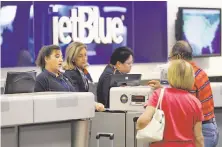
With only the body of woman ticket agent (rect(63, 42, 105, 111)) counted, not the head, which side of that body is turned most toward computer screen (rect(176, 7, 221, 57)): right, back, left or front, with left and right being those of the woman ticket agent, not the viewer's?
left

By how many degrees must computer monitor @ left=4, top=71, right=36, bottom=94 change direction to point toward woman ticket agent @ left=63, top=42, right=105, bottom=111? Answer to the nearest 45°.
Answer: approximately 90° to its right

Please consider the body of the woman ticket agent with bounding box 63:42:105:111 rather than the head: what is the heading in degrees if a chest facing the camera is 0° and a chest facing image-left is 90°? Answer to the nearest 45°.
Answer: approximately 315°

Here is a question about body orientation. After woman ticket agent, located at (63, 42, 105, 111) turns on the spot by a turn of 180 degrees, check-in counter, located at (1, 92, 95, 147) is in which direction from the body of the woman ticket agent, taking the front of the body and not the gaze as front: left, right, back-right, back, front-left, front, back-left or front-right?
back-left

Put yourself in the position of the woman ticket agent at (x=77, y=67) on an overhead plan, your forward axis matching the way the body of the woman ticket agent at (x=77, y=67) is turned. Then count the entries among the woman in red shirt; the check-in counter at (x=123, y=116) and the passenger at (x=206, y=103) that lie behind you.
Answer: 0

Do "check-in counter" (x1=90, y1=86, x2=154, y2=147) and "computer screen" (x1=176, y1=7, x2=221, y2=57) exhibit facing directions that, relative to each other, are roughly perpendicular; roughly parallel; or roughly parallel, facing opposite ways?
roughly parallel

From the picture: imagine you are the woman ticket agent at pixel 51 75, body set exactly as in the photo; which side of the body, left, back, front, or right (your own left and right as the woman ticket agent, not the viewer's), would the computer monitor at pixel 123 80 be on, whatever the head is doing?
left

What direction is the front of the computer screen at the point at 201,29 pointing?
toward the camera

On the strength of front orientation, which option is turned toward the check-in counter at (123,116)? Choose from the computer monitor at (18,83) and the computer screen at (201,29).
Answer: the computer screen

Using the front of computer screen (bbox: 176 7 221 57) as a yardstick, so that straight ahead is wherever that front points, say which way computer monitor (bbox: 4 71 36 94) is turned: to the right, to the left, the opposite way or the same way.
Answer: the opposite way

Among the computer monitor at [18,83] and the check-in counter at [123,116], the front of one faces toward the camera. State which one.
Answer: the check-in counter

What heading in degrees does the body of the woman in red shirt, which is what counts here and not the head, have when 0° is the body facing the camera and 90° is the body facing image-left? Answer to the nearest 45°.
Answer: approximately 180°
